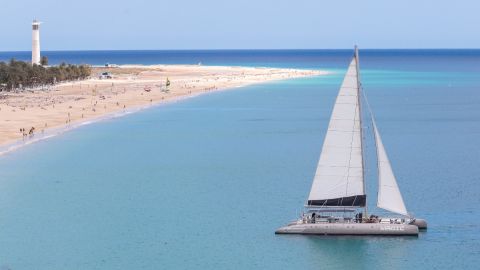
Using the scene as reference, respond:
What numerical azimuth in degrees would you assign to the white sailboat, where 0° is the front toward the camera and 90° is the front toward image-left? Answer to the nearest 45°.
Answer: approximately 270°
